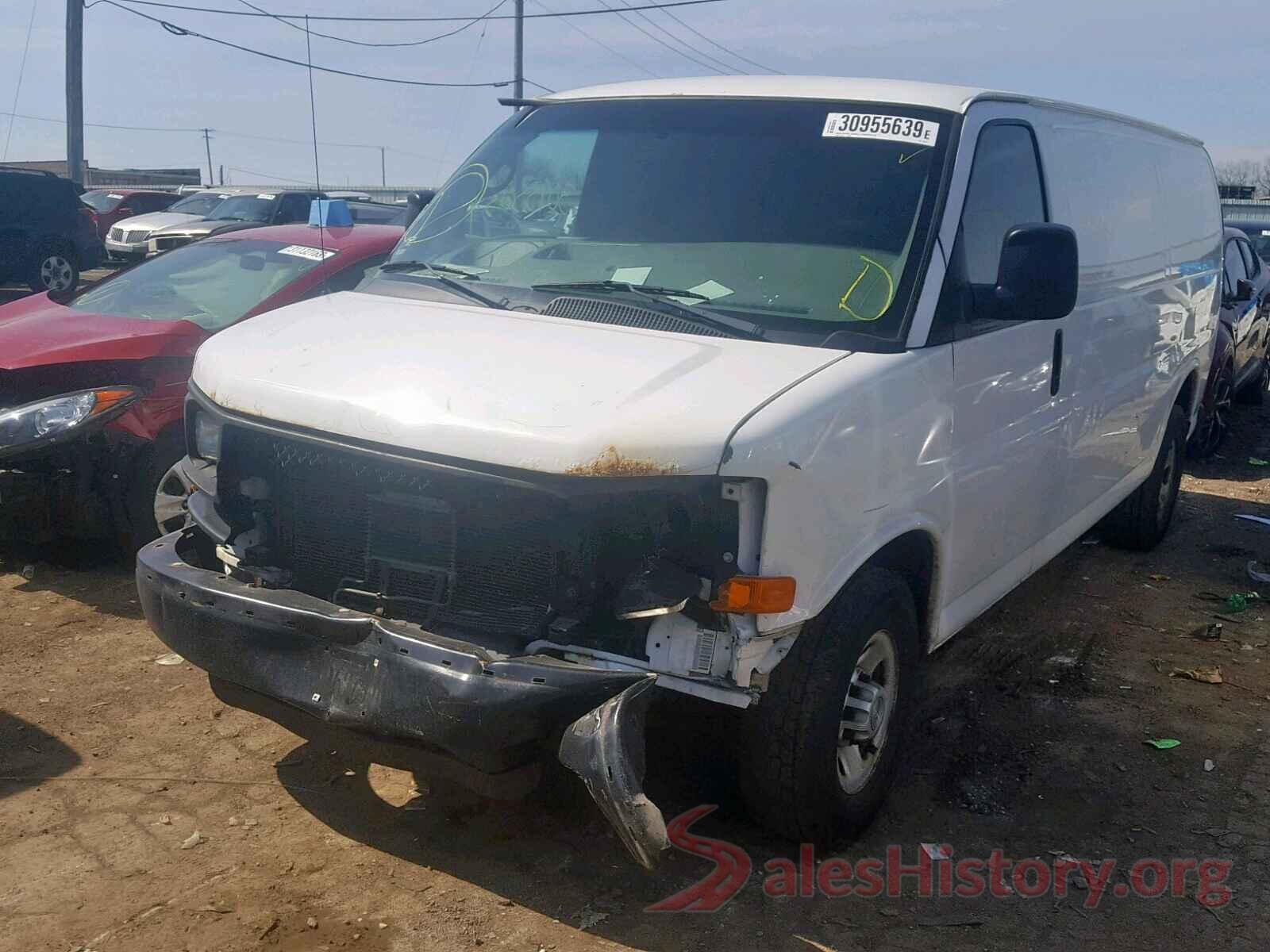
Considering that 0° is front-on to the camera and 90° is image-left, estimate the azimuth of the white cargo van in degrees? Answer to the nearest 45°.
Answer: approximately 45°

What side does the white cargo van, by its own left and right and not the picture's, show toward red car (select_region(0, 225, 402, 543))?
right

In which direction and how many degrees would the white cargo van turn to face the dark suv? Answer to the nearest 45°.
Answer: approximately 90° to its right

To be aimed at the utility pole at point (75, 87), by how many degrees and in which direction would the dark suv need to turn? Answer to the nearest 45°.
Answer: approximately 90° to its right

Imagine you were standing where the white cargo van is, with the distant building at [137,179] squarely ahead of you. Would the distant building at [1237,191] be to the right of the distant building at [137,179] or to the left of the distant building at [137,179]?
right

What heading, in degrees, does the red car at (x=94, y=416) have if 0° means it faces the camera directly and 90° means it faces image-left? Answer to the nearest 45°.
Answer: approximately 45°

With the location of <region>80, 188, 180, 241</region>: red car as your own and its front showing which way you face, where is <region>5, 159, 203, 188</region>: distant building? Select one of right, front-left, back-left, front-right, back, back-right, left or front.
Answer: back-right

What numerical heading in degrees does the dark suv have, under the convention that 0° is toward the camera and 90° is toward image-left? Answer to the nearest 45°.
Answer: approximately 90°
